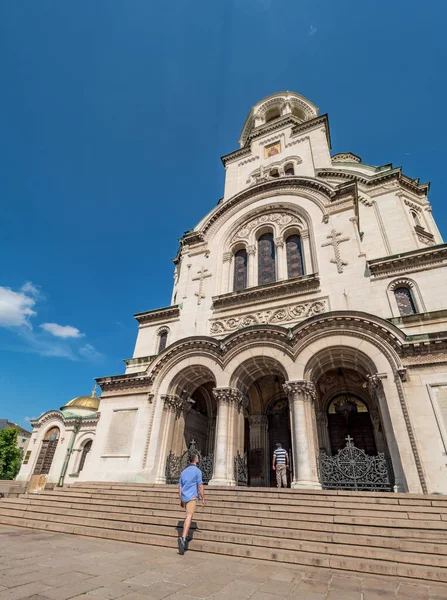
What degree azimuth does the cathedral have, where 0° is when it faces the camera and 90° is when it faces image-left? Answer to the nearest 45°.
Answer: approximately 45°

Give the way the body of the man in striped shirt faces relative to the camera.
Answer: away from the camera

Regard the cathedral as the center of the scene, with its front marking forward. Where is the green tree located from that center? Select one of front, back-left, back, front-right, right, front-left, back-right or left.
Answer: right

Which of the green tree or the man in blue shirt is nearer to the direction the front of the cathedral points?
the man in blue shirt

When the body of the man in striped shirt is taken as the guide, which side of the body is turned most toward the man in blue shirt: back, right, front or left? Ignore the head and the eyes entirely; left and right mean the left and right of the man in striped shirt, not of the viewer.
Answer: back
